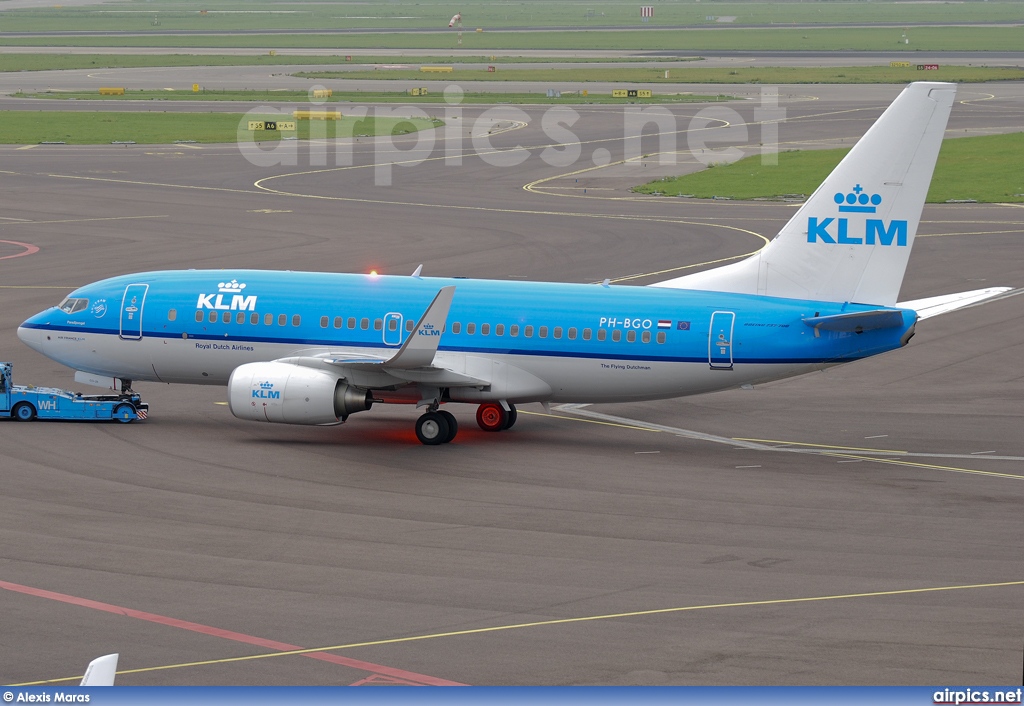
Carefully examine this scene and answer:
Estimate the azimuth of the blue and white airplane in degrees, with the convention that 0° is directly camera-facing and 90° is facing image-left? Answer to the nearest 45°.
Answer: approximately 90°
